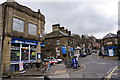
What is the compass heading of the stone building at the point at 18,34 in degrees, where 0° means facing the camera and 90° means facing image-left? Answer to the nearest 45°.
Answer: approximately 315°
